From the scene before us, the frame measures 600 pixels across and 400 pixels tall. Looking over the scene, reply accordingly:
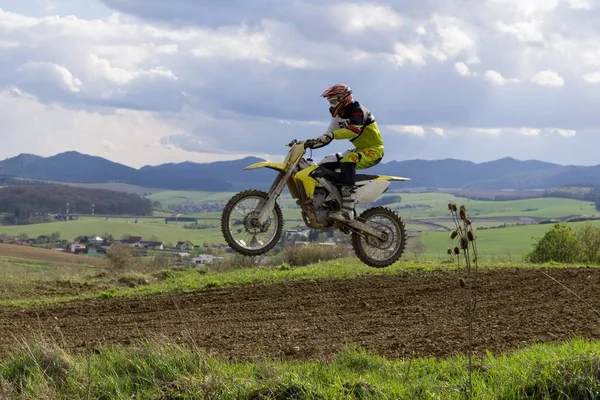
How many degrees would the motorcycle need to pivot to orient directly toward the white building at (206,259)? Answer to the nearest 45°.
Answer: approximately 90° to its right

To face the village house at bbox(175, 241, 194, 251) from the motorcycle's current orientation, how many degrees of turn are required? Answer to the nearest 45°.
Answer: approximately 90° to its right

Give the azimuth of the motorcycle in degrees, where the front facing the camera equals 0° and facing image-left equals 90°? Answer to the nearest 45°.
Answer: approximately 90°
